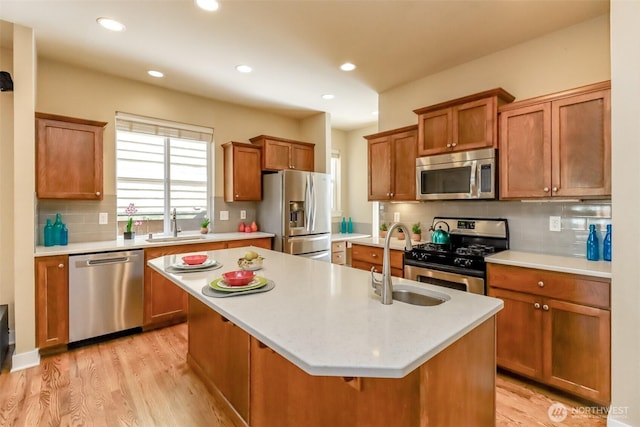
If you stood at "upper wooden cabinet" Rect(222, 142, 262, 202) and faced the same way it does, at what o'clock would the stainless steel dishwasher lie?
The stainless steel dishwasher is roughly at 3 o'clock from the upper wooden cabinet.

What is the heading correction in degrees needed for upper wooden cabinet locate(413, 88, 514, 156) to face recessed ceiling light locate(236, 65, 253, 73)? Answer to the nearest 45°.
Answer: approximately 45° to its right

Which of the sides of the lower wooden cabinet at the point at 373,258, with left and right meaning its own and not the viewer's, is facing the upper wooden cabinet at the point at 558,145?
left

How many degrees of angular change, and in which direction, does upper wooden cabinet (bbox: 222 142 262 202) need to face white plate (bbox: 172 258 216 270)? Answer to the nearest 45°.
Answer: approximately 45° to its right

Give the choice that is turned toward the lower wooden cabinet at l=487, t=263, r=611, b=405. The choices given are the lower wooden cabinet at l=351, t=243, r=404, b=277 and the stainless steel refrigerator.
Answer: the stainless steel refrigerator

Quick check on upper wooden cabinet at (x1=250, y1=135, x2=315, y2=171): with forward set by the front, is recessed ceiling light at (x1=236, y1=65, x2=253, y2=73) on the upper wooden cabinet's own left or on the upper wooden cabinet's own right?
on the upper wooden cabinet's own right

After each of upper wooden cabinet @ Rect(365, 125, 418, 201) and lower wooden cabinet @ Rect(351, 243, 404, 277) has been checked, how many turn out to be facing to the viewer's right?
0

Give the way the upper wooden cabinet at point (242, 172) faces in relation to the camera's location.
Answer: facing the viewer and to the right of the viewer

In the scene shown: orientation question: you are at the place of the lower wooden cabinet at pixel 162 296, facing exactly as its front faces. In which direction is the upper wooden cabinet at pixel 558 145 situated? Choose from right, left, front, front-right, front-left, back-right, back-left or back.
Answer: front

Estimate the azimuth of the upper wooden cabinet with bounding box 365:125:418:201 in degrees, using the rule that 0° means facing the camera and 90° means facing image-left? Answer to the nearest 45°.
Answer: approximately 45°

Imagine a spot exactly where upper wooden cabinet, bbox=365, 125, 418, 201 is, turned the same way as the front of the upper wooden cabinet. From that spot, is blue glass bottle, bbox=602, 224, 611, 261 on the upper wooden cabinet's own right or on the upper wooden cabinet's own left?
on the upper wooden cabinet's own left

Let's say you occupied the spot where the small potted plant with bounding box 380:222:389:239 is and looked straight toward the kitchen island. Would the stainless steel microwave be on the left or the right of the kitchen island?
left

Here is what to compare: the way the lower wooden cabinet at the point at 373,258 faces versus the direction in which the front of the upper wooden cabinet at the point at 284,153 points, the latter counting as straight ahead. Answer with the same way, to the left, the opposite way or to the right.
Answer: to the right

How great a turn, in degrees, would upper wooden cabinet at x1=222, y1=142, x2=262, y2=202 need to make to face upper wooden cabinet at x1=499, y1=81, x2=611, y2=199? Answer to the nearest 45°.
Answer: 0° — it already faces it

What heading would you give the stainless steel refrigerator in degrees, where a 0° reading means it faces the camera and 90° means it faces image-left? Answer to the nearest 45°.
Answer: approximately 315°

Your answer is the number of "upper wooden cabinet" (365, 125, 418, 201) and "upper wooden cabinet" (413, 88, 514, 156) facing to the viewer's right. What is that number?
0
